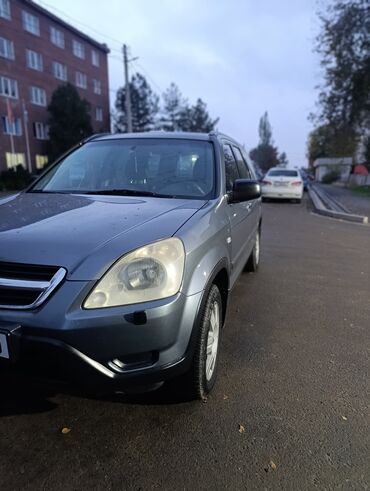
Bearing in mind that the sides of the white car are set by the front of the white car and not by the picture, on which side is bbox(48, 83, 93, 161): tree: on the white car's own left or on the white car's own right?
on the white car's own left

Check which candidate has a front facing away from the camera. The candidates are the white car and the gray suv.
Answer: the white car

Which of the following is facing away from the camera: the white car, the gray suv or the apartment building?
the white car

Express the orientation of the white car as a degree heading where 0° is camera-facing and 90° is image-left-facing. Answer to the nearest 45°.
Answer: approximately 180°

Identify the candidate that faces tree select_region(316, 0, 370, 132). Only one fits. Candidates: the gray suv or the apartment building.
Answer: the apartment building

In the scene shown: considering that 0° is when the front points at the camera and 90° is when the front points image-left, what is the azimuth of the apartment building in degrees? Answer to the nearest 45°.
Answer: approximately 315°

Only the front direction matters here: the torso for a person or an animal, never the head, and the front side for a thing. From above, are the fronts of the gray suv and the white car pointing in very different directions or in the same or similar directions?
very different directions

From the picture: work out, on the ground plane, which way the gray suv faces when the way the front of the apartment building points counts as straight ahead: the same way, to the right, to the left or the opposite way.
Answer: to the right

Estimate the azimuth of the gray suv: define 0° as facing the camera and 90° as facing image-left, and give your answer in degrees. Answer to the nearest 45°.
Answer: approximately 45°

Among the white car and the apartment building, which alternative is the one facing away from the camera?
the white car
